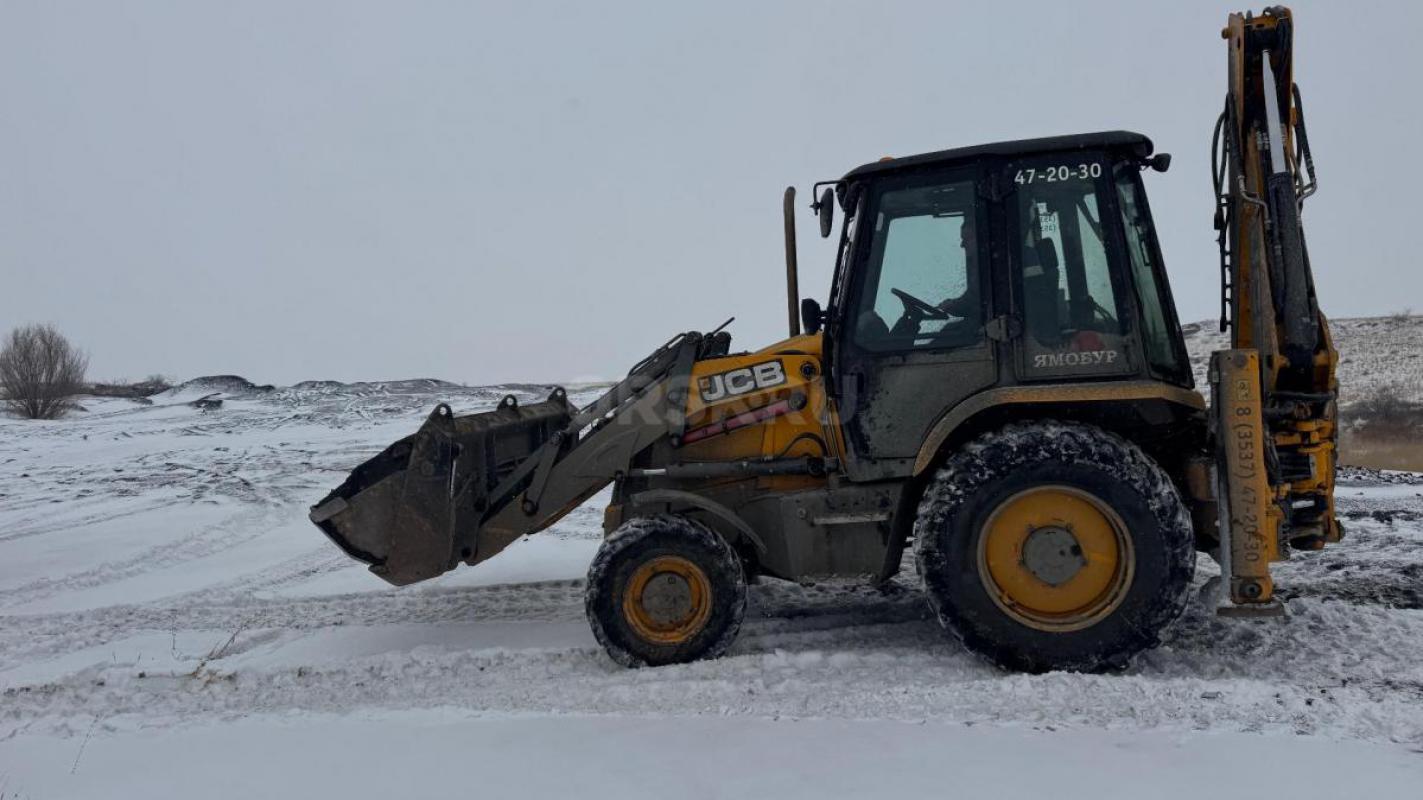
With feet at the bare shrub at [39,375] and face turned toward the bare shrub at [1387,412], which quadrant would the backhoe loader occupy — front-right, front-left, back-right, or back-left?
front-right

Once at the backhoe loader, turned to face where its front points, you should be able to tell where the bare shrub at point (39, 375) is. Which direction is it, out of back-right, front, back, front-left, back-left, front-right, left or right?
front-right

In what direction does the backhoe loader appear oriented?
to the viewer's left

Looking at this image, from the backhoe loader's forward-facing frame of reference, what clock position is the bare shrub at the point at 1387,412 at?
The bare shrub is roughly at 4 o'clock from the backhoe loader.
